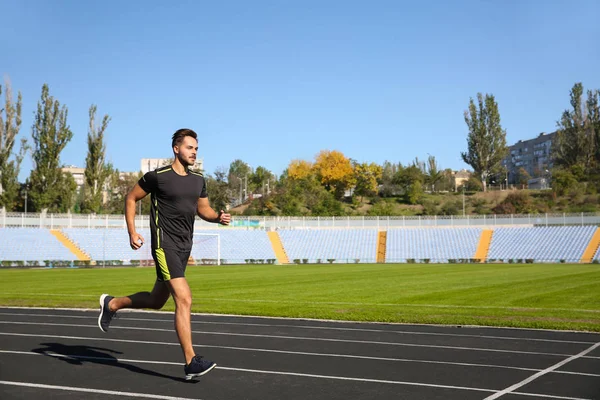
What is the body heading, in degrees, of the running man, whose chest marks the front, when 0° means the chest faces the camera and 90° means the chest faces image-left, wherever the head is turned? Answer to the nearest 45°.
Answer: approximately 315°
